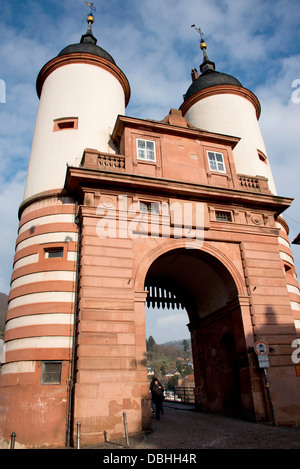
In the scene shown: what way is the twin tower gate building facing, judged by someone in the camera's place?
facing the viewer and to the right of the viewer
